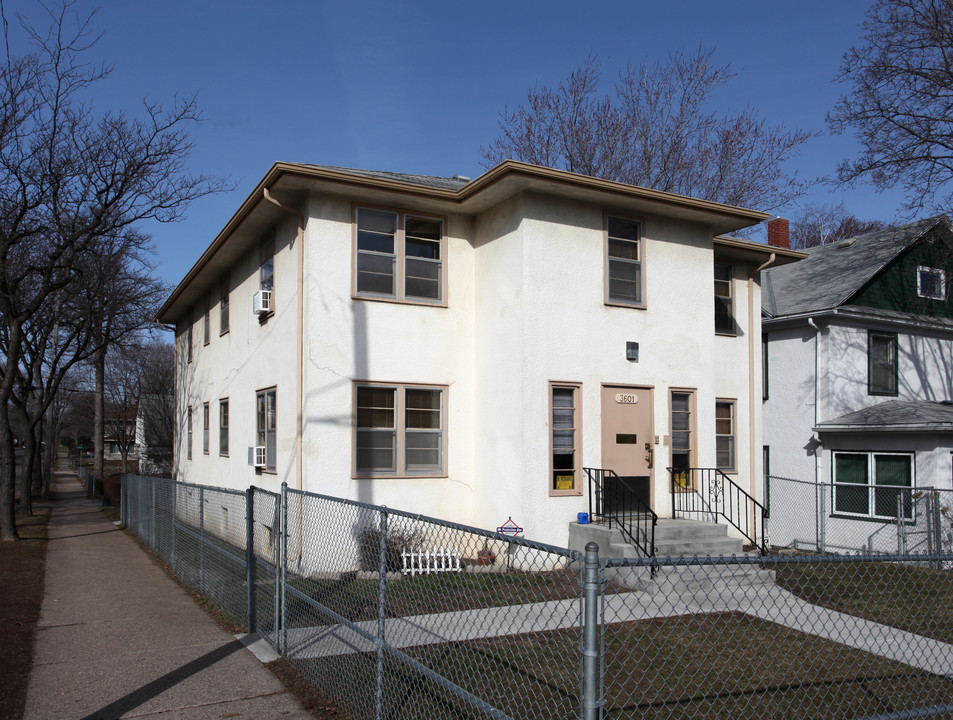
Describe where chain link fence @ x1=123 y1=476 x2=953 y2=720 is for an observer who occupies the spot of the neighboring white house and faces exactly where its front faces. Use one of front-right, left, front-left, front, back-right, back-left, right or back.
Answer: front-right

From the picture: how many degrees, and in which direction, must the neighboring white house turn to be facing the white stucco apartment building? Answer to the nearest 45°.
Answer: approximately 90° to its right

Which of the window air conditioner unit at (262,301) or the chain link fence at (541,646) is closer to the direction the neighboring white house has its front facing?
the chain link fence

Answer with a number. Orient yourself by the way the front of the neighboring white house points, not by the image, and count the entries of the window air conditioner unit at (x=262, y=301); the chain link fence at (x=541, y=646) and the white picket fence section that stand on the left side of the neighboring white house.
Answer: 0

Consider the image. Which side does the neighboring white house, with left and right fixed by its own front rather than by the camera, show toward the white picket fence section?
right

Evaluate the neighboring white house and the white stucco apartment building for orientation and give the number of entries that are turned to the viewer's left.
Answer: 0

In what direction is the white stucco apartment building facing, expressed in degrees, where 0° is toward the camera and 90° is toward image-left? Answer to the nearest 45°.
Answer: approximately 315°

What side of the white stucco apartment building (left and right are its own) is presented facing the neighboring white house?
left

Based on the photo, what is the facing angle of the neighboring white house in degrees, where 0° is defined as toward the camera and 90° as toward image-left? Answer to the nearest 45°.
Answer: approximately 315°

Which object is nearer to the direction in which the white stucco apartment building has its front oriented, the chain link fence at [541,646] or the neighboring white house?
the chain link fence

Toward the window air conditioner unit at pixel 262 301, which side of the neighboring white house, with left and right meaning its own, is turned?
right

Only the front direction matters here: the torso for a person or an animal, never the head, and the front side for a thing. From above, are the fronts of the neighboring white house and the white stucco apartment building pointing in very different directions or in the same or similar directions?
same or similar directions

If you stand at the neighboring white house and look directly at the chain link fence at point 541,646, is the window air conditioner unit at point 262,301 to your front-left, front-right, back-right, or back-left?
front-right

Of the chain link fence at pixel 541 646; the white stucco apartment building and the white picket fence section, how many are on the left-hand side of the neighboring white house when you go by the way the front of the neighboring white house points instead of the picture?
0
